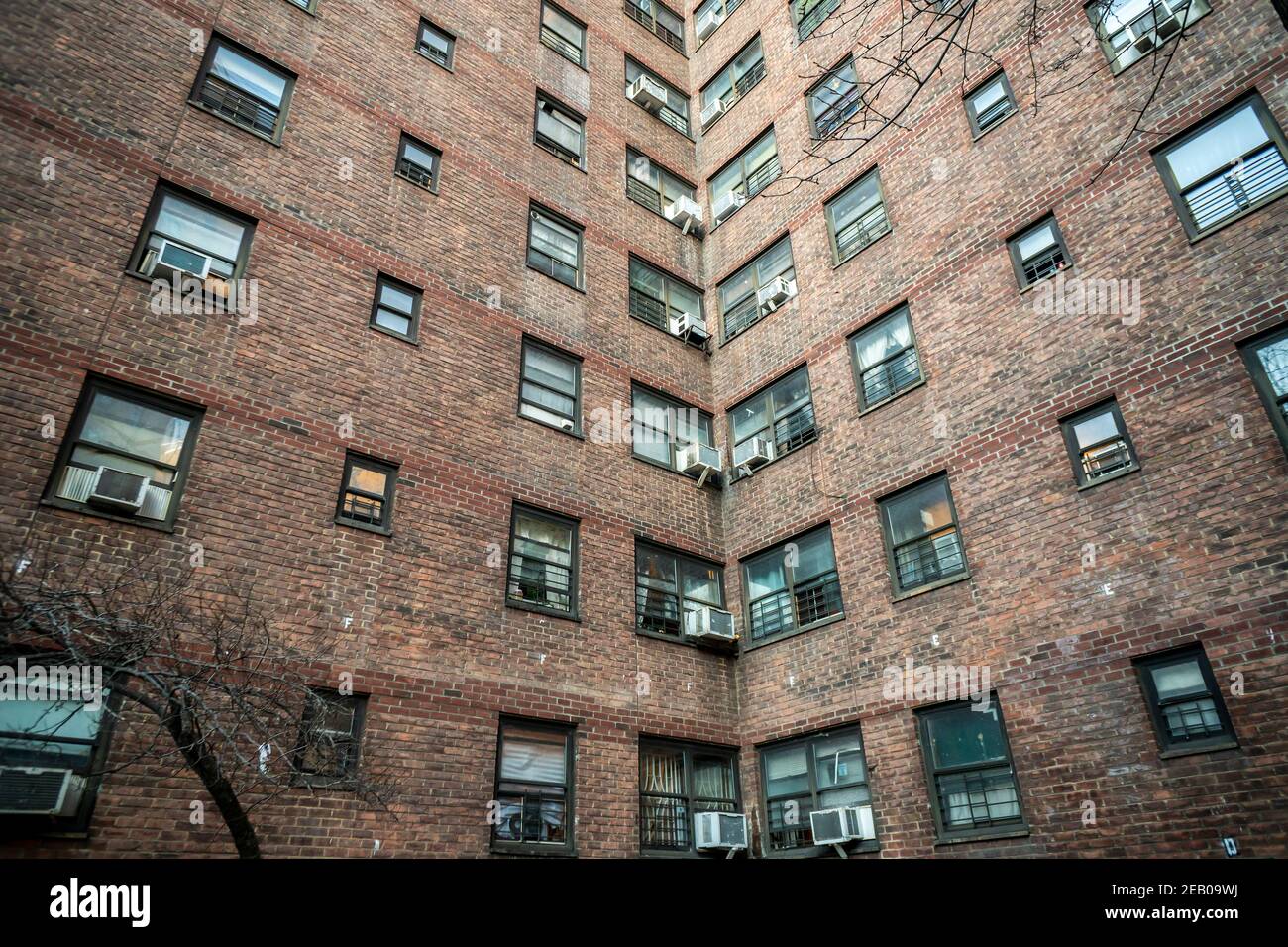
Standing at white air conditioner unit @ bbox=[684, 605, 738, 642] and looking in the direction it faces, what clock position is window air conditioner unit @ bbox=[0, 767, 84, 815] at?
The window air conditioner unit is roughly at 3 o'clock from the white air conditioner unit.

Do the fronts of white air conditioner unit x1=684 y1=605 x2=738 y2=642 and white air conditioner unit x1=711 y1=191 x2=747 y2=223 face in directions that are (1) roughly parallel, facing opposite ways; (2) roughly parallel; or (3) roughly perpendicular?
roughly perpendicular

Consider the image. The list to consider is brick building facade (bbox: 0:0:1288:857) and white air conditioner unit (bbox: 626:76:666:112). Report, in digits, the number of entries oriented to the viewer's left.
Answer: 0

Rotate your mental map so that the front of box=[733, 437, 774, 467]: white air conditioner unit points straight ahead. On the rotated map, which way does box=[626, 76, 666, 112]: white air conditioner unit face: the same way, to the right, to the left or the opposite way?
to the left
